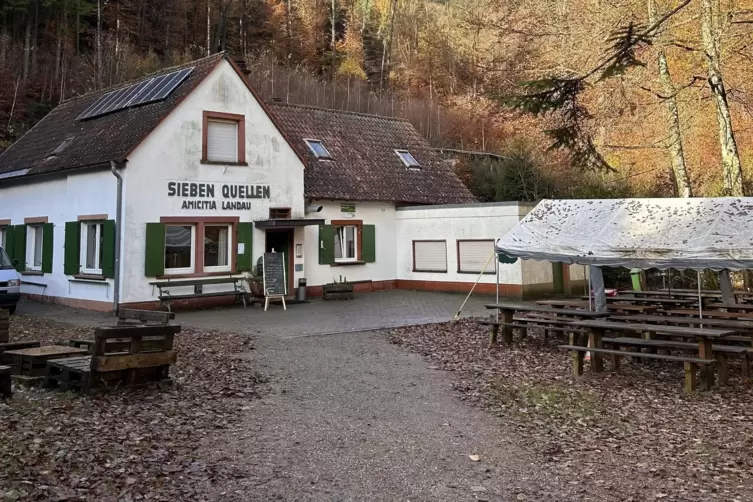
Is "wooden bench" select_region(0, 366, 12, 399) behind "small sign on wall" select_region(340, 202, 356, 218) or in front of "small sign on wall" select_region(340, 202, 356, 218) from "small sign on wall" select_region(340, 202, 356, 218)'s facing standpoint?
in front

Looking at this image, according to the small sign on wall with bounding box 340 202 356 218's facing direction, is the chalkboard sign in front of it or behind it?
in front

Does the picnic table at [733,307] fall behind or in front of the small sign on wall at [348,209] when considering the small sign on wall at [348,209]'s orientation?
in front

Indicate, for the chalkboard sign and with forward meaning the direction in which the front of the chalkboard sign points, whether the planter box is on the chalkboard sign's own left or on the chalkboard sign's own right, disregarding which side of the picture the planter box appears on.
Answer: on the chalkboard sign's own left

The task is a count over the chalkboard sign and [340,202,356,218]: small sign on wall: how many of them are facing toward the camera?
2

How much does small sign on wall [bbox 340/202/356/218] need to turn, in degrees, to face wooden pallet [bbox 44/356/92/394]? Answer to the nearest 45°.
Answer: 0° — it already faces it

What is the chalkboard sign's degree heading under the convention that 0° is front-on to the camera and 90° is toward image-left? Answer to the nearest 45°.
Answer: approximately 0°

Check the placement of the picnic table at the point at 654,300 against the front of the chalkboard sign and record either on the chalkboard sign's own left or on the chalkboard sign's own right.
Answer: on the chalkboard sign's own left

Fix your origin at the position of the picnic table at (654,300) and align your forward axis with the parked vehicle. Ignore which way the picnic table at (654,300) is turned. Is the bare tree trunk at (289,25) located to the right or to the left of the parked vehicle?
right
